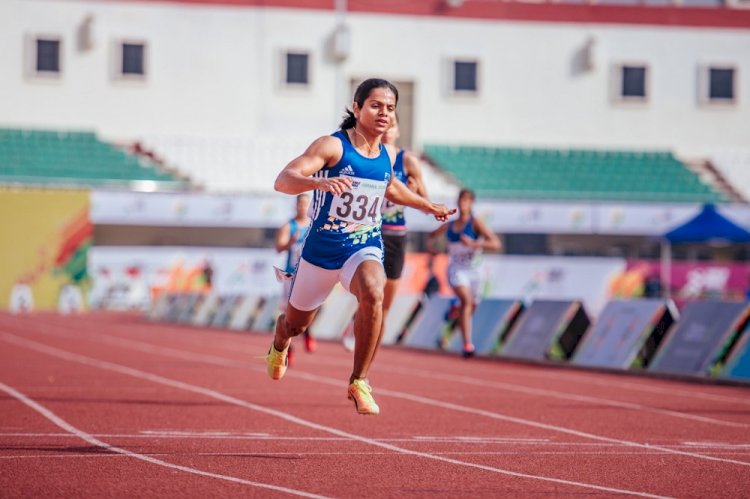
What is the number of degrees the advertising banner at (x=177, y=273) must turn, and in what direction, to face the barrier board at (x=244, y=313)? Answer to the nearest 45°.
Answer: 0° — it already faces it

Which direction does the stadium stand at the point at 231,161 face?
toward the camera

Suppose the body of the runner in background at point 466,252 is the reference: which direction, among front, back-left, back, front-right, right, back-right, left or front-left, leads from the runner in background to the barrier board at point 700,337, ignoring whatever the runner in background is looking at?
front-left

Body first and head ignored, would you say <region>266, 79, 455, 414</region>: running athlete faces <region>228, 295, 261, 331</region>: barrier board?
no

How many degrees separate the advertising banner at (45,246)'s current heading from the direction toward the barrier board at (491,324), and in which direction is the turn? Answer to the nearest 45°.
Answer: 0° — it already faces it

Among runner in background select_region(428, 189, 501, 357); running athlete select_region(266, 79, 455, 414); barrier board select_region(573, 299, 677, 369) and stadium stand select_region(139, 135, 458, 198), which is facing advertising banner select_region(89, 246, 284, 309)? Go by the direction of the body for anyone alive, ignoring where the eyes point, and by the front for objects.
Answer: the stadium stand

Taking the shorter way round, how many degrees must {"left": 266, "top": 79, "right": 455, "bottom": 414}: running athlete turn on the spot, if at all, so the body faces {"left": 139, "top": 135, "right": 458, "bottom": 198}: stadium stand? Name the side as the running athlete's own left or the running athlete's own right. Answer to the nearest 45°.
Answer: approximately 135° to the running athlete's own left

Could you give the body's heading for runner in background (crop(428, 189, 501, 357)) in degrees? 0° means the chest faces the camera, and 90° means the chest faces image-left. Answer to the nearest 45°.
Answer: approximately 0°

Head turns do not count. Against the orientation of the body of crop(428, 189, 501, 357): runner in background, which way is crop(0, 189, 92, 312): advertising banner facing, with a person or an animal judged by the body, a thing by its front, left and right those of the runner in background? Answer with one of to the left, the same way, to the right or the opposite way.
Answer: the same way

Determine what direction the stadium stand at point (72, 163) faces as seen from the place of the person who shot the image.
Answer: facing the viewer

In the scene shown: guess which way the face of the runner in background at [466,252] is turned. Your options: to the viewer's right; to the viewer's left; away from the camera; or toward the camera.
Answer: toward the camera

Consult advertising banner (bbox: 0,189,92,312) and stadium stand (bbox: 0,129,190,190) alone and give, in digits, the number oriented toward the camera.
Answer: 2

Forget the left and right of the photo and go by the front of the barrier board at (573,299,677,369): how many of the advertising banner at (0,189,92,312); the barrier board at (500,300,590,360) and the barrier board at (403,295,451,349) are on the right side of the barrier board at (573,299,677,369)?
3

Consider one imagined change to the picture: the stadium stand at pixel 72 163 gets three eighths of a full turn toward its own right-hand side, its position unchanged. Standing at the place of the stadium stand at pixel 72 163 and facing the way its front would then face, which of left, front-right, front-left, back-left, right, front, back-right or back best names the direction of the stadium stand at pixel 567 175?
back-right

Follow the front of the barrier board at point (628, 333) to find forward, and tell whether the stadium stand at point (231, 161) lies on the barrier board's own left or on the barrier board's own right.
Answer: on the barrier board's own right

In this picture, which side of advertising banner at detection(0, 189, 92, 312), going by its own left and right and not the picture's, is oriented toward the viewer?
front

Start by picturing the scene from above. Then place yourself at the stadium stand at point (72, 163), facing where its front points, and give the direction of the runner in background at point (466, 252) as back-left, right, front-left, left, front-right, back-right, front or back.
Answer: front

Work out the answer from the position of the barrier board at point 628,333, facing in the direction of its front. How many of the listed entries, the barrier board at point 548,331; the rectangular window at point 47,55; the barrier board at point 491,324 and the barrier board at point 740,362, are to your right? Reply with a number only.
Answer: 3

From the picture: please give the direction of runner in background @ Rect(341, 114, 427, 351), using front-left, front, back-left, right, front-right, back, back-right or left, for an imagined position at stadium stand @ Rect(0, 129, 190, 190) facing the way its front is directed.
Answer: front
